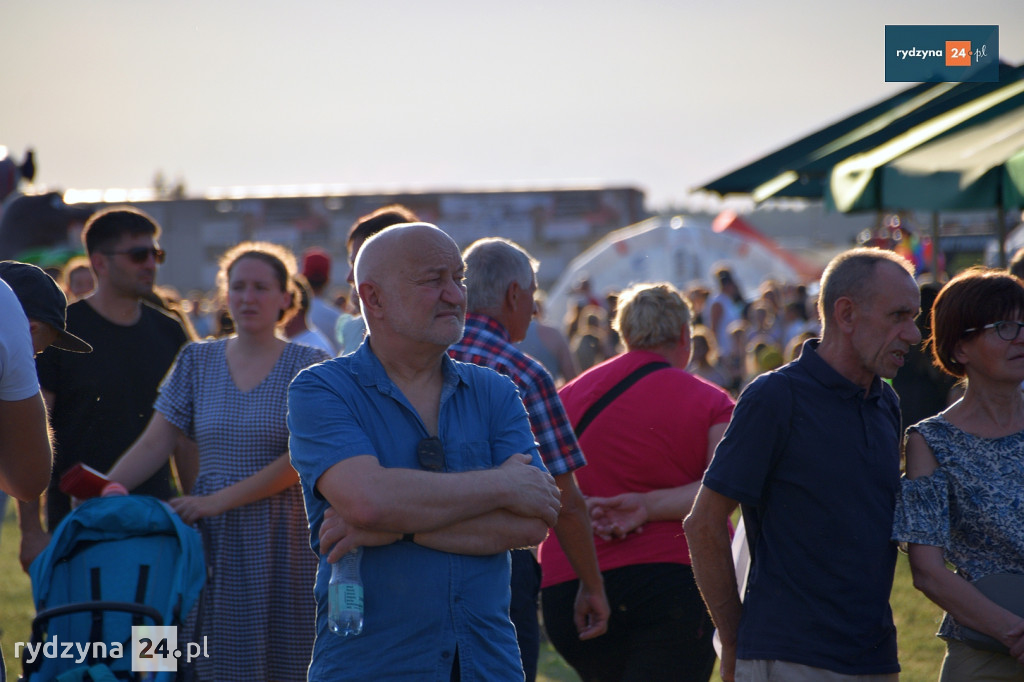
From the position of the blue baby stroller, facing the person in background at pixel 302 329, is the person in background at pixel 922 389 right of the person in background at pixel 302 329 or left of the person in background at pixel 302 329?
right

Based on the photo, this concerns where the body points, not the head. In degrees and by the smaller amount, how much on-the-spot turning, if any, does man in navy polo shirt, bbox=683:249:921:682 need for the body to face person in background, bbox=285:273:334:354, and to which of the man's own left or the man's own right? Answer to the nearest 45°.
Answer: approximately 180°

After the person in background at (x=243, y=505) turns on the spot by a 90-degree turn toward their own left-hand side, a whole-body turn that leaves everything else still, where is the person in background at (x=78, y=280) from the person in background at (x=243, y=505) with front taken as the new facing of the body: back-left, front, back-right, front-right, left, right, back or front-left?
left

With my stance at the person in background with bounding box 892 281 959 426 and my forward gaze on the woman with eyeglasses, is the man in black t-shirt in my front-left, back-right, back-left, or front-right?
front-right

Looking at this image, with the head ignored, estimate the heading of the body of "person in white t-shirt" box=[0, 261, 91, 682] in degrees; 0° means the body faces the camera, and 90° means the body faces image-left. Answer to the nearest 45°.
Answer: approximately 270°

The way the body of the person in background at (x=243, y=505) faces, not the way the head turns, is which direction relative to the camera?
toward the camera

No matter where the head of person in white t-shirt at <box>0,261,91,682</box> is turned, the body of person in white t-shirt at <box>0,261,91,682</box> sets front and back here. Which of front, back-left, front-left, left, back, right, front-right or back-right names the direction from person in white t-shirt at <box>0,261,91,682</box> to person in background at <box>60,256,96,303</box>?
left

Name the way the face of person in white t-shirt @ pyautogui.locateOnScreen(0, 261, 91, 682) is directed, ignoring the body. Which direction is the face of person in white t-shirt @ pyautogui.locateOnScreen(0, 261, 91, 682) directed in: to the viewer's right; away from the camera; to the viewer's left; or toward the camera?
to the viewer's right

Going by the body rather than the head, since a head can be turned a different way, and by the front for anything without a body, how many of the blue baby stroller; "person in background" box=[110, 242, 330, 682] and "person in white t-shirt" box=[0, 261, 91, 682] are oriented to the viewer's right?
1

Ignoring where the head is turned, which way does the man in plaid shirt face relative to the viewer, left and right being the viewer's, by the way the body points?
facing away from the viewer and to the right of the viewer

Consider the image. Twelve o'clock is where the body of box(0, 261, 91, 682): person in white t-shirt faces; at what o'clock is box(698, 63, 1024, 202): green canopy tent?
The green canopy tent is roughly at 11 o'clock from the person in white t-shirt.

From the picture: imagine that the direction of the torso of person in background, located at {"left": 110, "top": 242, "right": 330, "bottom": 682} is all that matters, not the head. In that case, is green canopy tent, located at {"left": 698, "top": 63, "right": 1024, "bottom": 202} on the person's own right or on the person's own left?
on the person's own left

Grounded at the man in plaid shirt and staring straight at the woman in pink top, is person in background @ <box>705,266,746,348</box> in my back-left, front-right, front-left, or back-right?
front-left

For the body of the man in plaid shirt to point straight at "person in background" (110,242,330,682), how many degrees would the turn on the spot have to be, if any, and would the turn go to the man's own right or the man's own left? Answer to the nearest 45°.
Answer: approximately 90° to the man's own left
